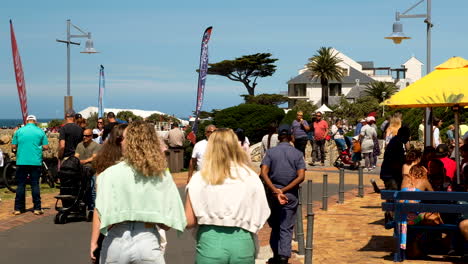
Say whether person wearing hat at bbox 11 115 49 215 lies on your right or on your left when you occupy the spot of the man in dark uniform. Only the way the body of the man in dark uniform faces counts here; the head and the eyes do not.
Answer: on your left

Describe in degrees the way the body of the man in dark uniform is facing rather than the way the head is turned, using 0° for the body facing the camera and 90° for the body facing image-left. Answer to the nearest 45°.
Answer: approximately 180°

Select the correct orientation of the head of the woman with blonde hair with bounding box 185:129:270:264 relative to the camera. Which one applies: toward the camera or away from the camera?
away from the camera

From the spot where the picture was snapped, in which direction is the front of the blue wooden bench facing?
facing away from the viewer

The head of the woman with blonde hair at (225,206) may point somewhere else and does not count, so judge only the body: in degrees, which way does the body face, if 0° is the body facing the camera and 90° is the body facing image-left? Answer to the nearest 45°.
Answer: approximately 180°

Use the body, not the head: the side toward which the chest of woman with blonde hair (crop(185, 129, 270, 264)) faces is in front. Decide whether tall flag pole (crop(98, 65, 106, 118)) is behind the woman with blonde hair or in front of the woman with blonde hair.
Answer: in front
